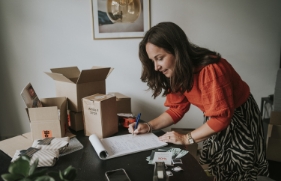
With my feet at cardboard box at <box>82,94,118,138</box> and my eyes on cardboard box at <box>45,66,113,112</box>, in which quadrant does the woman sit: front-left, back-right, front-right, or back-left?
back-right

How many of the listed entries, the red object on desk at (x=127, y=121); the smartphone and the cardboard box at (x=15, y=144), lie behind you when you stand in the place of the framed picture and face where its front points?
0

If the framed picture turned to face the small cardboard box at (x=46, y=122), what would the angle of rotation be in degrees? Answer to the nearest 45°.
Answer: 0° — it already faces it

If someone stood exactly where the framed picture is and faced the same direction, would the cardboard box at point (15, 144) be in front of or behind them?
in front

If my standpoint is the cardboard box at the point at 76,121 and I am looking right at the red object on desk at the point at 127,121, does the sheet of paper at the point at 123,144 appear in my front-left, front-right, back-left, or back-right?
front-right

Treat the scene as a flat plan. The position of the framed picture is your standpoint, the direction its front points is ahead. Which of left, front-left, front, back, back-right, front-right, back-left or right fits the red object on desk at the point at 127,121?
front

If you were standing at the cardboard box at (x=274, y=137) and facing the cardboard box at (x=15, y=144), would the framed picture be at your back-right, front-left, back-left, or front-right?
front-right

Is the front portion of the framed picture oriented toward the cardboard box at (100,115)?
yes

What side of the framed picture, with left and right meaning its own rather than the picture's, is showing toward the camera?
front

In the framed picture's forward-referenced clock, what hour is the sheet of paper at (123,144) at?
The sheet of paper is roughly at 12 o'clock from the framed picture.

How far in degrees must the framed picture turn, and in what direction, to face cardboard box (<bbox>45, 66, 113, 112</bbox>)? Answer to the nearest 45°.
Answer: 0° — it already faces it

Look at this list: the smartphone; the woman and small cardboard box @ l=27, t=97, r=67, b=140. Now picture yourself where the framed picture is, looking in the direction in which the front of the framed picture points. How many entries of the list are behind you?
0
